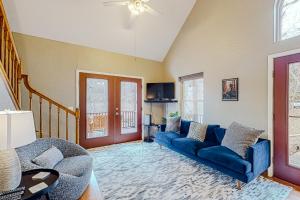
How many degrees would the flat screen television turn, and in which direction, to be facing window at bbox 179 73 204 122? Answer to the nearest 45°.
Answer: approximately 45° to its left

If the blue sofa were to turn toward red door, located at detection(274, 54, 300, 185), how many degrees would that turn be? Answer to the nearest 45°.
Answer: approximately 135° to its left

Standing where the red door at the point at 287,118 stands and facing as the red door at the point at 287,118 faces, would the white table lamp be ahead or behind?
ahead

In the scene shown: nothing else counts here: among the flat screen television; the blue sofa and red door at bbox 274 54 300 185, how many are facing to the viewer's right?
0

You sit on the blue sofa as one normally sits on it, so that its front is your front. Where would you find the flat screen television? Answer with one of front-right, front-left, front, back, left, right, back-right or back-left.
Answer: right

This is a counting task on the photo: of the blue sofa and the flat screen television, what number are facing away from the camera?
0

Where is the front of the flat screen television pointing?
toward the camera

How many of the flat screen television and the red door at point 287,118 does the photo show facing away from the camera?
0

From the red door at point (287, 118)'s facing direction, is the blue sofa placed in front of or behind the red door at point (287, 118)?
in front

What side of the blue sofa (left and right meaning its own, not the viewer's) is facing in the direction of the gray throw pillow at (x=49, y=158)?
front

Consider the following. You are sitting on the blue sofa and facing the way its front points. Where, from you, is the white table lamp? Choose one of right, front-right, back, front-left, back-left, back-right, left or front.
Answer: front

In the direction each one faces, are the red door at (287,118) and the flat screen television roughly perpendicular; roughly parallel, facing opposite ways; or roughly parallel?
roughly perpendicular
